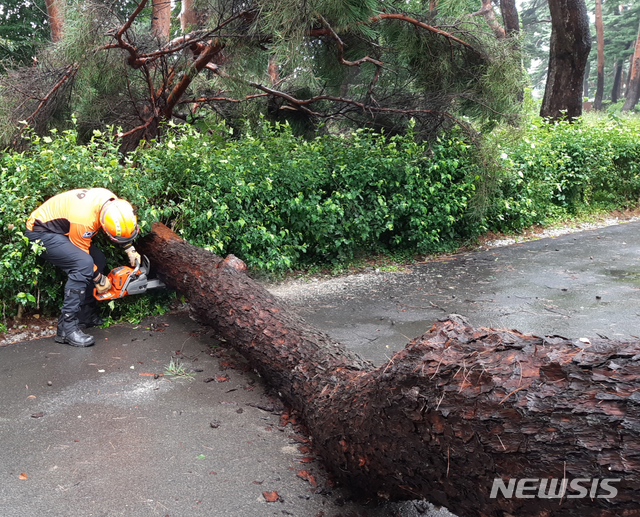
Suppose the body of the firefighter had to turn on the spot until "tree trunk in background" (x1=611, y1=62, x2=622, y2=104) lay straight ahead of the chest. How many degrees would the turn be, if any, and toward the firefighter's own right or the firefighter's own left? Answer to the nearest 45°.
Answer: approximately 45° to the firefighter's own left

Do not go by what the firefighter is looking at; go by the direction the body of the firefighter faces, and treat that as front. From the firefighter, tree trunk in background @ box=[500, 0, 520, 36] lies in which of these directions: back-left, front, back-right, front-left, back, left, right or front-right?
front-left

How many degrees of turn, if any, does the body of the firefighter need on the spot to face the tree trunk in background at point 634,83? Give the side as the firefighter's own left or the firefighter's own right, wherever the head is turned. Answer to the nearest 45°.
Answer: approximately 45° to the firefighter's own left

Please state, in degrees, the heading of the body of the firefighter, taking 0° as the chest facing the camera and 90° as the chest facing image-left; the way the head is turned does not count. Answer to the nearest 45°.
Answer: approximately 270°

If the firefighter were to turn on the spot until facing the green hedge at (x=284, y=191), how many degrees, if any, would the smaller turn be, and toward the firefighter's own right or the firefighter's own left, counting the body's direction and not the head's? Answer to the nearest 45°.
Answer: approximately 45° to the firefighter's own left

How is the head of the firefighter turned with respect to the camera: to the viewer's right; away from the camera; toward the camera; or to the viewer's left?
to the viewer's right

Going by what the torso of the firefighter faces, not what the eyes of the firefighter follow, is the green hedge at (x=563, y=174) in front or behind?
in front
